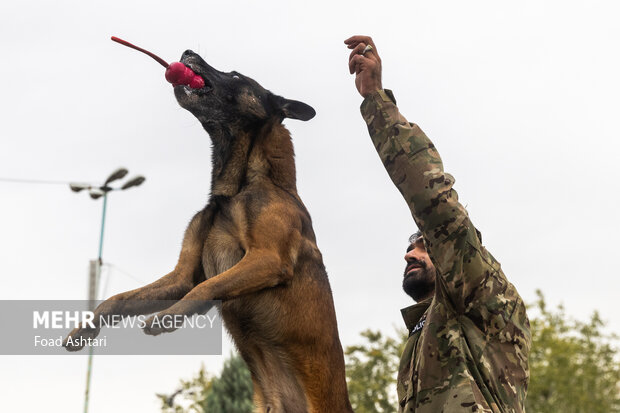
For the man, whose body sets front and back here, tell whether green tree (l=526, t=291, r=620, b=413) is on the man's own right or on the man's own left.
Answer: on the man's own right

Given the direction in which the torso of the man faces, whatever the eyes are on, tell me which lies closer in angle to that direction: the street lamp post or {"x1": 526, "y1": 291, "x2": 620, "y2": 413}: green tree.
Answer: the street lamp post

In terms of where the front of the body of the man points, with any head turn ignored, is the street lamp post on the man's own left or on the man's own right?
on the man's own right

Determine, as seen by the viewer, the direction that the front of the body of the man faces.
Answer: to the viewer's left

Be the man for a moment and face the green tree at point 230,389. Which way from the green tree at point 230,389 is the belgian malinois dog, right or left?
left

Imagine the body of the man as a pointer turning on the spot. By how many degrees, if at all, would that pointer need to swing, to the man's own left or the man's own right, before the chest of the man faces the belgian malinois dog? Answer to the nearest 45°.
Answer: approximately 45° to the man's own right

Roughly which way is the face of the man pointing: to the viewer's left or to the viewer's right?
to the viewer's left

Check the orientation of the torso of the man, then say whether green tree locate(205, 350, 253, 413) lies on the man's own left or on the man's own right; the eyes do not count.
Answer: on the man's own right
